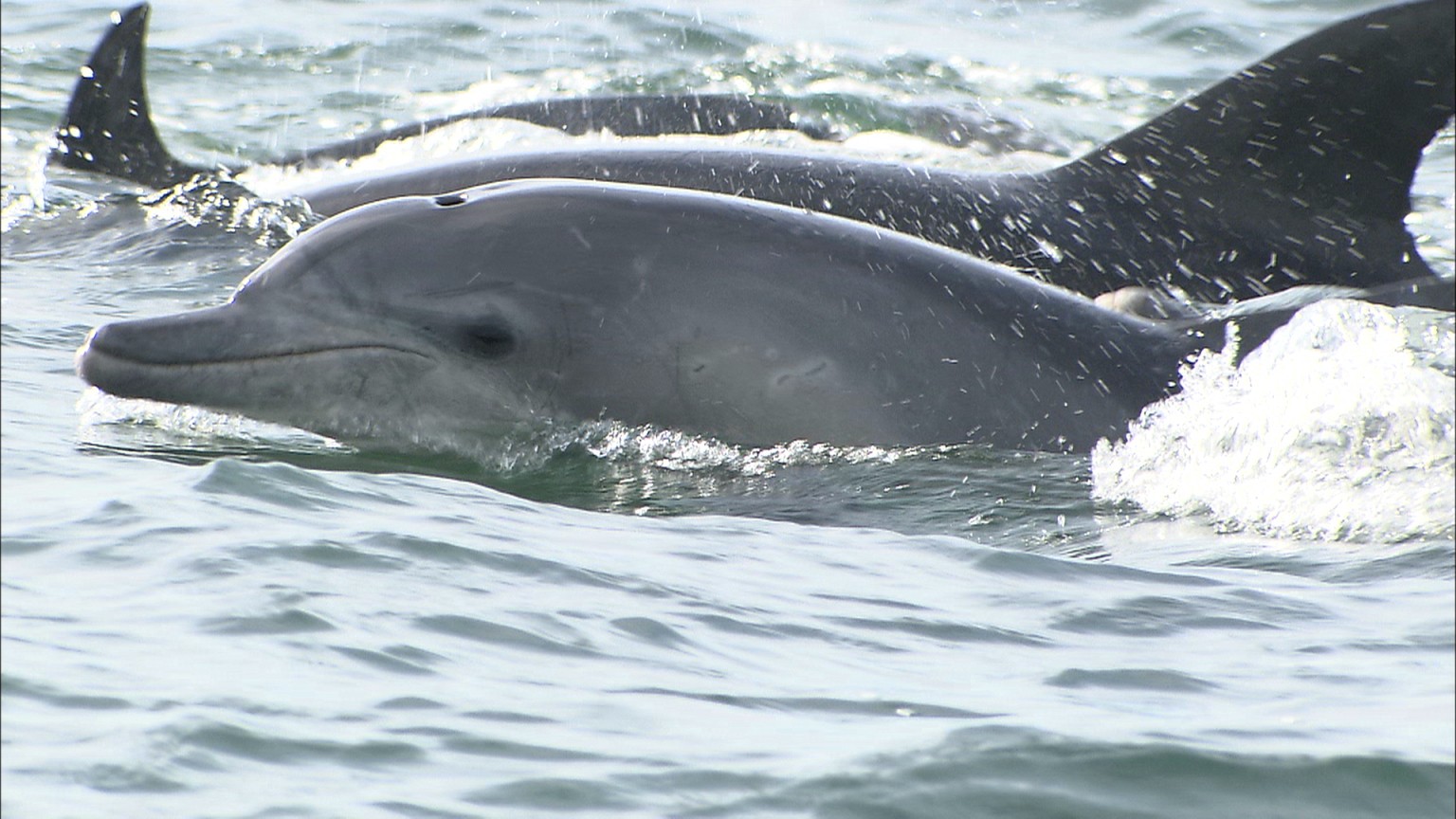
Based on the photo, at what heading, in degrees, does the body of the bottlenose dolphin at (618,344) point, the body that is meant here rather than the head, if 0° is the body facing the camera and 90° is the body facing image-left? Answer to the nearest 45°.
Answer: approximately 90°

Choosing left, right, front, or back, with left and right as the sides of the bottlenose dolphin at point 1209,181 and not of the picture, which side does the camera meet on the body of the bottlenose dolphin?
left

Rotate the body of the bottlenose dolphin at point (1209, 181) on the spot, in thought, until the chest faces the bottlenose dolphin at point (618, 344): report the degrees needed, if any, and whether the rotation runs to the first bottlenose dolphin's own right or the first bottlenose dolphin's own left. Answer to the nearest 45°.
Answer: approximately 45° to the first bottlenose dolphin's own left

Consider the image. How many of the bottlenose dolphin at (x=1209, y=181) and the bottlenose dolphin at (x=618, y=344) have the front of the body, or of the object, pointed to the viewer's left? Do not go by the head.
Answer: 2

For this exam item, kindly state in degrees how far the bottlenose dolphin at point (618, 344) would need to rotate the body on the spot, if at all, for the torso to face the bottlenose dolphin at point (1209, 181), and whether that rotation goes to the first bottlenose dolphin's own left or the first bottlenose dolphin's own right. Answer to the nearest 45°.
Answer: approximately 135° to the first bottlenose dolphin's own right
